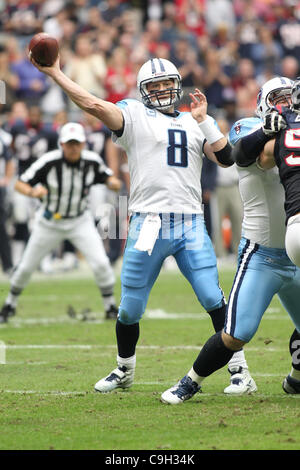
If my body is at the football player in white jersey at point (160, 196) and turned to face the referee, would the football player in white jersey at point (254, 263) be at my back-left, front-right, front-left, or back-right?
back-right

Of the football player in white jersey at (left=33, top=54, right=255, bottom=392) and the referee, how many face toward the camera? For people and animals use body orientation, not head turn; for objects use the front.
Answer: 2

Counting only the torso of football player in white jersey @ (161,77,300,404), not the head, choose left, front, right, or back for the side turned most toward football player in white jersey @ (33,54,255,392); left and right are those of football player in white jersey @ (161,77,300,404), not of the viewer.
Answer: back

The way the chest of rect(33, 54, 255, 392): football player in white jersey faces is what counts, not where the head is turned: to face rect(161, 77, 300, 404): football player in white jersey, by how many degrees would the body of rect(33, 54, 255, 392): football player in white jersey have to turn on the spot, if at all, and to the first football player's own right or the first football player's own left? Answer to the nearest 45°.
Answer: approximately 45° to the first football player's own left

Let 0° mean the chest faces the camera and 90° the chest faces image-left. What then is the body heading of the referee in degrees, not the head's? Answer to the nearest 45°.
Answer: approximately 0°

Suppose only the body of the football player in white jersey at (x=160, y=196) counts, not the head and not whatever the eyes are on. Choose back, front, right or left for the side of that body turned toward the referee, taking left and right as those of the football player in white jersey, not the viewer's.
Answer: back

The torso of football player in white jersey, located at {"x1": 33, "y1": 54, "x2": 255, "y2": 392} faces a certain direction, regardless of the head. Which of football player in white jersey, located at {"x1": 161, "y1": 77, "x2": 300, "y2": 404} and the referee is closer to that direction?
the football player in white jersey

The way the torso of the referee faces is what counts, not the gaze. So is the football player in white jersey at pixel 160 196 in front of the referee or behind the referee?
in front

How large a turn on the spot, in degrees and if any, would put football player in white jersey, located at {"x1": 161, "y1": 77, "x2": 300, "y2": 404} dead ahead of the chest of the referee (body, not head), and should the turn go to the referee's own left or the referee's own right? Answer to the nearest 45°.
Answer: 0° — they already face them

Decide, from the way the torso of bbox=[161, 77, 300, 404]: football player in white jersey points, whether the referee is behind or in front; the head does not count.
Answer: behind
